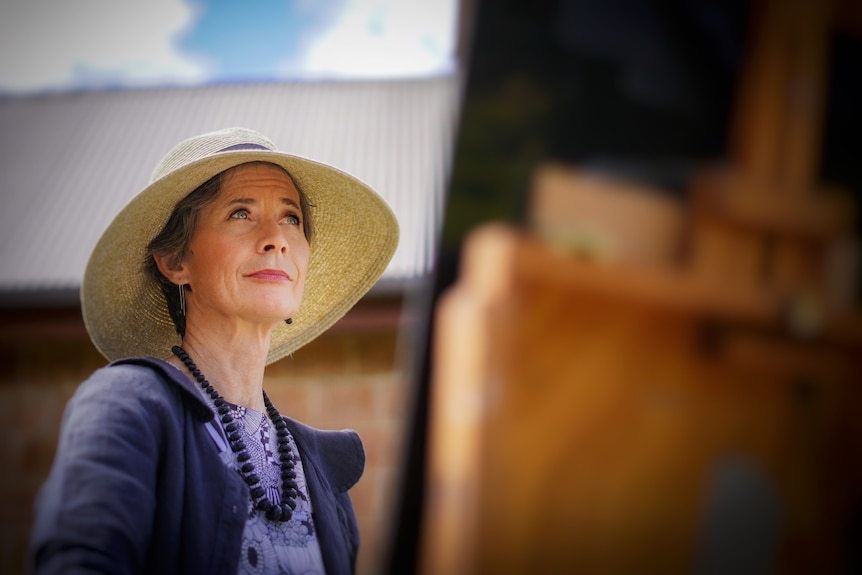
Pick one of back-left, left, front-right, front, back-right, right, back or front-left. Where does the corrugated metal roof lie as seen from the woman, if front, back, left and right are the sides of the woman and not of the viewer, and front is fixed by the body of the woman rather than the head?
back-left

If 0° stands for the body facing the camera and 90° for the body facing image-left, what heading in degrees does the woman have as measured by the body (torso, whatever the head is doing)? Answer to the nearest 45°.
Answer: approximately 315°

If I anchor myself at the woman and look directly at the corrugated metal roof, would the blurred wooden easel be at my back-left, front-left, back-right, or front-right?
back-right

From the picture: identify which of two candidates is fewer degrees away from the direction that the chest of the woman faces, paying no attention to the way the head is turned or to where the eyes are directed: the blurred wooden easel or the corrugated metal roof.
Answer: the blurred wooden easel

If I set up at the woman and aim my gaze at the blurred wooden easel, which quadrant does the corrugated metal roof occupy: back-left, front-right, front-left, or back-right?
back-left

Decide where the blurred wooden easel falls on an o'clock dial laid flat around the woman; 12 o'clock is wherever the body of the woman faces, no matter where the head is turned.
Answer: The blurred wooden easel is roughly at 12 o'clock from the woman.
